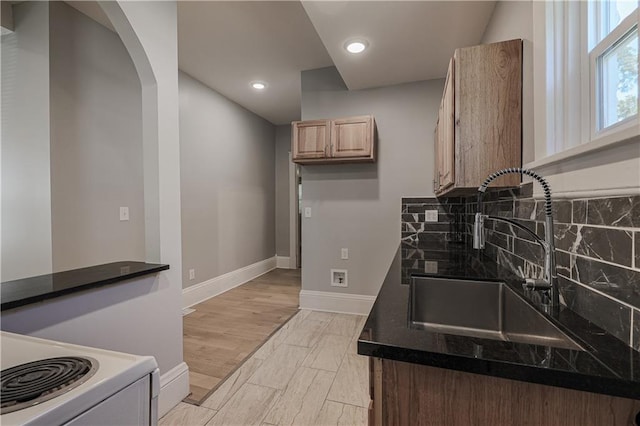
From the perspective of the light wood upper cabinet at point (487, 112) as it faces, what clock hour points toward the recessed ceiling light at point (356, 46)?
The recessed ceiling light is roughly at 1 o'clock from the light wood upper cabinet.

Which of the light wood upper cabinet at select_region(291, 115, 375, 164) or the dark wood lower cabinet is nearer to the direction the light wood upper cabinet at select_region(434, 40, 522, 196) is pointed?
the light wood upper cabinet

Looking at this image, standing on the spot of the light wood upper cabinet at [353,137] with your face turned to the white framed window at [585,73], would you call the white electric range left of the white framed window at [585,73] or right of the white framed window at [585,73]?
right

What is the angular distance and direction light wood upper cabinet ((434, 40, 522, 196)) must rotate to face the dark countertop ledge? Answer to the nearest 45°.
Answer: approximately 45° to its left

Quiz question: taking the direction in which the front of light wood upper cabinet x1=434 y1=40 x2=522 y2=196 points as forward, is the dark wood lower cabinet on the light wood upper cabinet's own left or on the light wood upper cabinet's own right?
on the light wood upper cabinet's own left

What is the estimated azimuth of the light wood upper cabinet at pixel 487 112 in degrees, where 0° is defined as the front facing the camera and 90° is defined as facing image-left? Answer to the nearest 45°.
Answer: approximately 90°

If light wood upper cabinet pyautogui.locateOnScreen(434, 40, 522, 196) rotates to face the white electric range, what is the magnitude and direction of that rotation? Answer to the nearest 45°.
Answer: approximately 45° to its left

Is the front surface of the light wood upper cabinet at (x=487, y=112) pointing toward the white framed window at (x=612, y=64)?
no

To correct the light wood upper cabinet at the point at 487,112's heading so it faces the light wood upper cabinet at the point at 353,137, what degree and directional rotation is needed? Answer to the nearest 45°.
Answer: approximately 45° to its right
